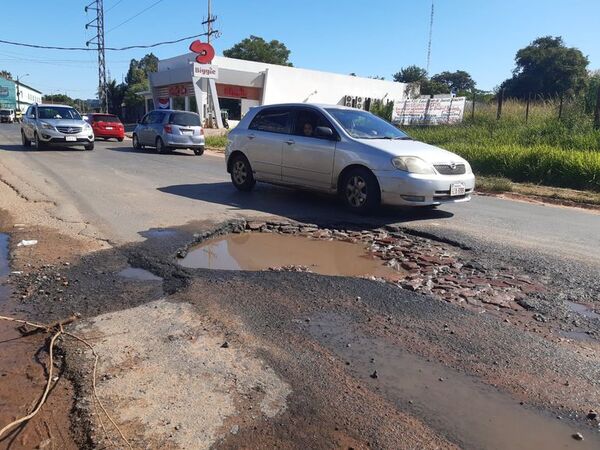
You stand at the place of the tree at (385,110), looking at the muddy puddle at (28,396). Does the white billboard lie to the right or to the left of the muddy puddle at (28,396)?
left

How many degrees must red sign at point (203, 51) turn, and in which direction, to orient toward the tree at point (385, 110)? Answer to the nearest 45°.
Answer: approximately 45° to its left

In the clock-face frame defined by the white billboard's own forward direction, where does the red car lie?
The red car is roughly at 3 o'clock from the white billboard.

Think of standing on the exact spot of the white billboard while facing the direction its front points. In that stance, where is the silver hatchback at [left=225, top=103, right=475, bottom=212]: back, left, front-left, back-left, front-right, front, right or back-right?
front

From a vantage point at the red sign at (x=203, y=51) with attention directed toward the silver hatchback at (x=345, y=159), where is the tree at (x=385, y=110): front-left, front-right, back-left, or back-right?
front-left

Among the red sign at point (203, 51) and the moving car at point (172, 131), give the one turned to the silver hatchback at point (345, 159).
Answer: the red sign

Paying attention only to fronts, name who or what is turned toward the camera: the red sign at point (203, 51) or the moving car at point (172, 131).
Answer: the red sign

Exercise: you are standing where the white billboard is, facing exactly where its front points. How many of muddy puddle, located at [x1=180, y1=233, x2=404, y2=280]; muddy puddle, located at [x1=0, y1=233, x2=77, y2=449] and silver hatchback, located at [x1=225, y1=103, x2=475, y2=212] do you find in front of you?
3

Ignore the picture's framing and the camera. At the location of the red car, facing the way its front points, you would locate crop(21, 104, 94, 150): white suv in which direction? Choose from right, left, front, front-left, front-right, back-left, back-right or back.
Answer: back-left

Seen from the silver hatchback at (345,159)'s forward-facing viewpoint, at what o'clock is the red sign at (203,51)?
The red sign is roughly at 7 o'clock from the silver hatchback.

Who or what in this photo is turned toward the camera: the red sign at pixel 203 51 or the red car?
the red sign

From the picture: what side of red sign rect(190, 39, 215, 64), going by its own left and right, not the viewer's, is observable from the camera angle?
front

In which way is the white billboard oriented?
toward the camera

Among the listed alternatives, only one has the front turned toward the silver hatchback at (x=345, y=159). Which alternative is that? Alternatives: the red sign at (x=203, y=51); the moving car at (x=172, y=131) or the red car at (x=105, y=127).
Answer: the red sign

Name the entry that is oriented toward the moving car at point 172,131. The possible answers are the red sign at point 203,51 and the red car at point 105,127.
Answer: the red sign
